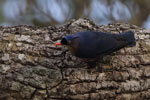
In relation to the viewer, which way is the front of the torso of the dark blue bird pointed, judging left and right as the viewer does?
facing to the left of the viewer
